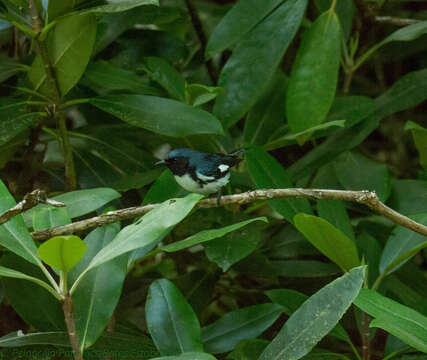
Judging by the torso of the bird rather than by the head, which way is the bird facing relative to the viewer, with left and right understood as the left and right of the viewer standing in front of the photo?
facing to the left of the viewer

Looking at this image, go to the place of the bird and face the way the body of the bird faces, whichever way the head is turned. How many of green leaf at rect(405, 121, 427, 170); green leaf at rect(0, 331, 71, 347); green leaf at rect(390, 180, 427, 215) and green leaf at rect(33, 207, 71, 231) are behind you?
2

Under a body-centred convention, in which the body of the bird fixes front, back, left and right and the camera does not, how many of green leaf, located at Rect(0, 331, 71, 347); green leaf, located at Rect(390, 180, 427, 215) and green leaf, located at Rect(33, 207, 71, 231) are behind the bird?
1

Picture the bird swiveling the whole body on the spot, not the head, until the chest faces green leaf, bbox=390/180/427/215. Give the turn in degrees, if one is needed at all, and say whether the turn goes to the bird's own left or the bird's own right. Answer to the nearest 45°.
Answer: approximately 180°

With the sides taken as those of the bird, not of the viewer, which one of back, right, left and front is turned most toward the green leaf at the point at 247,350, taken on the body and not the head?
left

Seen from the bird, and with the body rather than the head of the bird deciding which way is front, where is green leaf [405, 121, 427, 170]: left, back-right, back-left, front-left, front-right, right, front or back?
back
